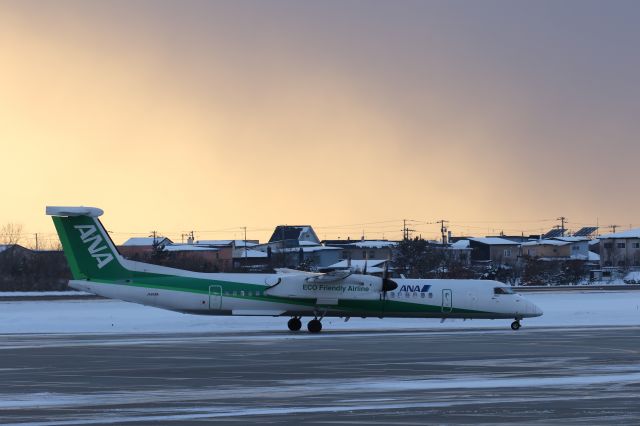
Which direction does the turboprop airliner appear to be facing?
to the viewer's right
